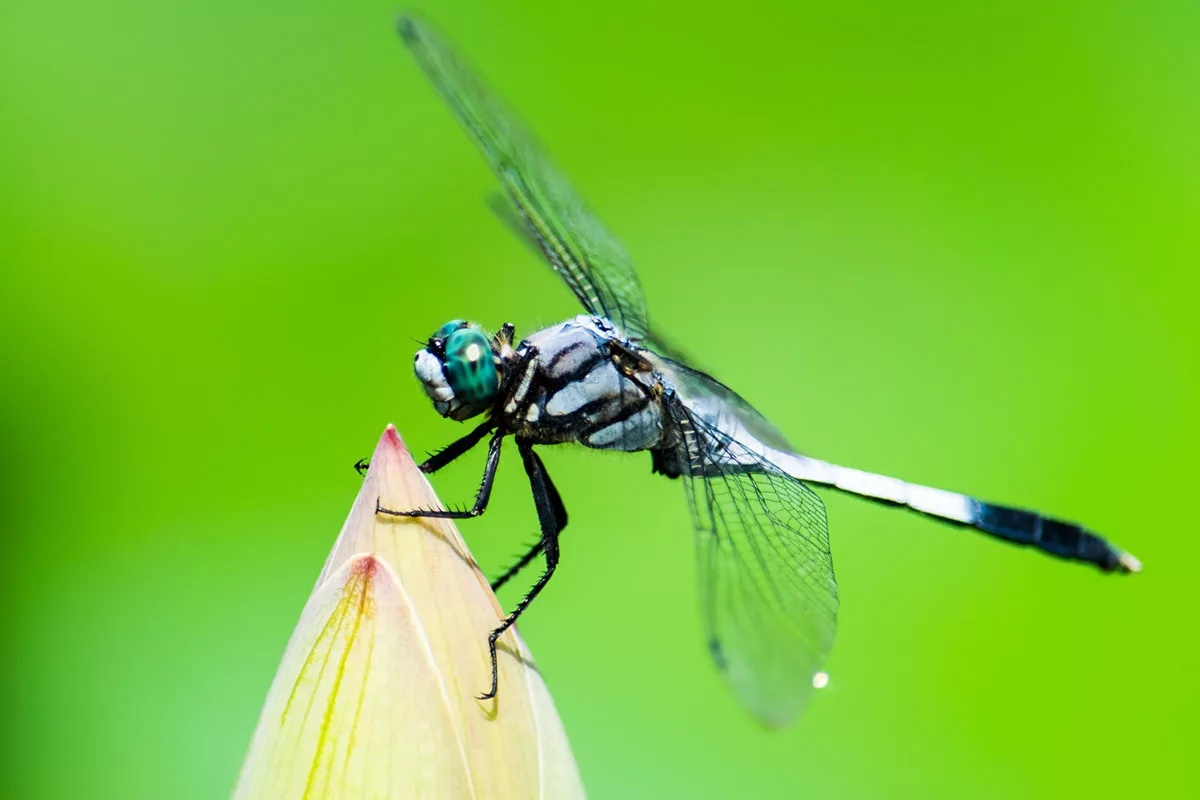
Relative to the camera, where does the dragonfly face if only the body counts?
to the viewer's left
